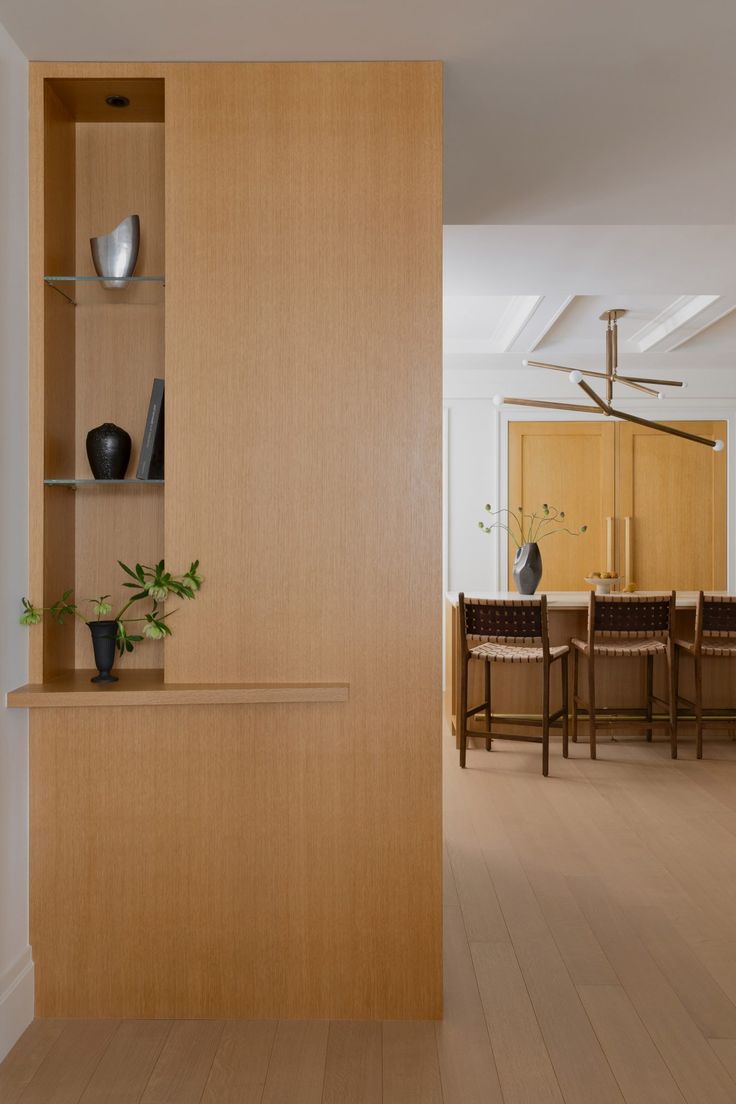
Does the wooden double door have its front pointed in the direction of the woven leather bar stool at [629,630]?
yes

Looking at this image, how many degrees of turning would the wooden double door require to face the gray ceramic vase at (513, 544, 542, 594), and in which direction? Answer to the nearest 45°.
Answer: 0° — it already faces it

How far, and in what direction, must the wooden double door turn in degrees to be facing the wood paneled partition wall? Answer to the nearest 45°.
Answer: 0° — it already faces it

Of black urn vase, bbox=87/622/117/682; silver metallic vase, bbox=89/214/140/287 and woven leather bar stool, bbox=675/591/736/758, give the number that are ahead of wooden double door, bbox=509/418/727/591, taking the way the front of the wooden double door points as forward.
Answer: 3

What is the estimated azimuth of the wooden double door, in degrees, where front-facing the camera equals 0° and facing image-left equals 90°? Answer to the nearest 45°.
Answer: approximately 0°

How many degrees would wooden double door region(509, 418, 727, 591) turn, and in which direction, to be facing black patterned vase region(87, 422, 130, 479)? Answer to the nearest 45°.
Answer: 0° — it already faces it
